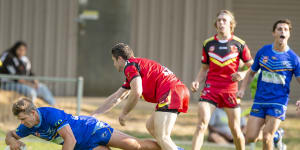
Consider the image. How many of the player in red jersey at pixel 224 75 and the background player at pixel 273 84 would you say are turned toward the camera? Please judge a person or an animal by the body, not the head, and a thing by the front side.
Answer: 2

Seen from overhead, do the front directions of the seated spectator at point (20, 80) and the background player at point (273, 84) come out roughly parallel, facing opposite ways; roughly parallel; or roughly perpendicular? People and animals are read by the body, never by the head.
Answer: roughly perpendicular

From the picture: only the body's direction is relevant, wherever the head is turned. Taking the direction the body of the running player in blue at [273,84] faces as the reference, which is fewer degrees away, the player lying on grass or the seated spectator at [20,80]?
the player lying on grass

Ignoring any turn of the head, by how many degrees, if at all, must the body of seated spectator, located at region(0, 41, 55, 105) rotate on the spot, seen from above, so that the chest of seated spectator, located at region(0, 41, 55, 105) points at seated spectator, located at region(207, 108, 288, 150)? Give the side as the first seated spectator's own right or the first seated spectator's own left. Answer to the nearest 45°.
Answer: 0° — they already face them
